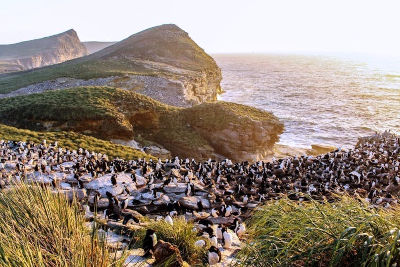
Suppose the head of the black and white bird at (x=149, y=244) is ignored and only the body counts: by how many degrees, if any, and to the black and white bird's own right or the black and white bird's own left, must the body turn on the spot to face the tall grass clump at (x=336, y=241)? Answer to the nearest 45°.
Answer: approximately 45° to the black and white bird's own right
